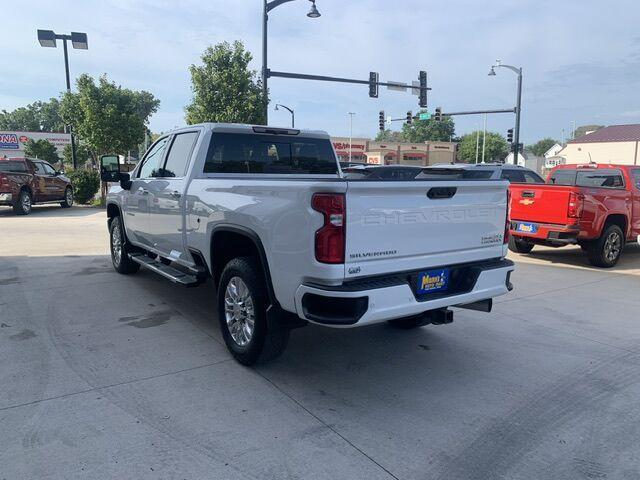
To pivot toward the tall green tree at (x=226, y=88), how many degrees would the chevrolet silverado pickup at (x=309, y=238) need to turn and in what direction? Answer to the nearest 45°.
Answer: approximately 45° to its right

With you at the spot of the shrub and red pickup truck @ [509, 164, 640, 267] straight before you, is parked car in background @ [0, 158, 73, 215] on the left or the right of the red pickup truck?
right

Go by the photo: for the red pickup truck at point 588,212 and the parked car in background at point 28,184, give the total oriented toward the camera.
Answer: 0

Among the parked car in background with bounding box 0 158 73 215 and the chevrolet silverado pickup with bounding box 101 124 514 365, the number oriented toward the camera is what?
0

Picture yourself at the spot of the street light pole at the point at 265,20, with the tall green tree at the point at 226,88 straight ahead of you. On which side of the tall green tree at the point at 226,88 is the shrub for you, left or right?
left

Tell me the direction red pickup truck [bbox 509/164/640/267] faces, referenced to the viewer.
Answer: facing away from the viewer and to the right of the viewer

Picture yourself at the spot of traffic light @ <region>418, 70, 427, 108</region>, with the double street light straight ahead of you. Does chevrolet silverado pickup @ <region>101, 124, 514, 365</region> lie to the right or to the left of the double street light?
left

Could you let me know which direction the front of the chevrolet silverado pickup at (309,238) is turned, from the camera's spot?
facing away from the viewer and to the left of the viewer

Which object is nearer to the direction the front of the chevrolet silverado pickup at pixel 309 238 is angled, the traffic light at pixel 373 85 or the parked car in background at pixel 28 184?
the parked car in background
